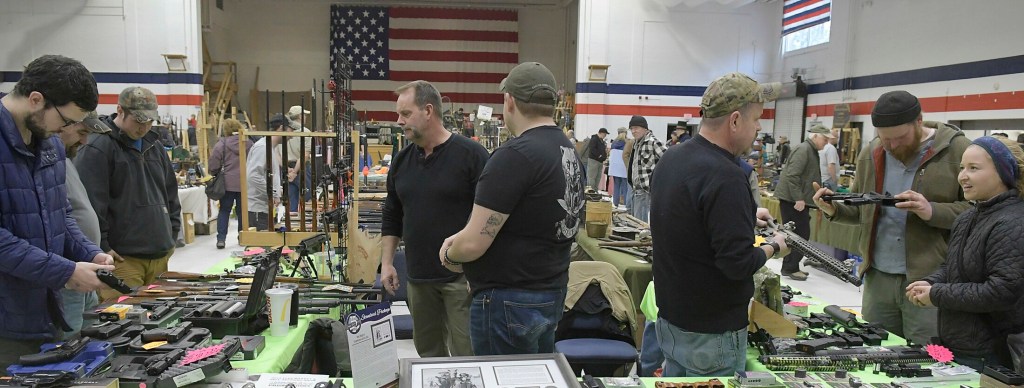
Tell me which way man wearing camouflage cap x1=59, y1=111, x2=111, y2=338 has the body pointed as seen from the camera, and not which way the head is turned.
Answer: to the viewer's right

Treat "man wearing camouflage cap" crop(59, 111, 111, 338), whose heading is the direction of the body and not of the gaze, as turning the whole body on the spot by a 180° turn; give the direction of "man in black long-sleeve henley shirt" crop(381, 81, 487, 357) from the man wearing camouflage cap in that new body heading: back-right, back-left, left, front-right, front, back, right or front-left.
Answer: back-left

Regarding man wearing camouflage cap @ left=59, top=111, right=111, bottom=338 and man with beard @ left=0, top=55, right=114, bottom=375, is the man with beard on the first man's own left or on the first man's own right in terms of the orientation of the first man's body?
on the first man's own right

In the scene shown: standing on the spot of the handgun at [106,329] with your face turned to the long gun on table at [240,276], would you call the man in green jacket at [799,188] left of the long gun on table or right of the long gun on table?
right

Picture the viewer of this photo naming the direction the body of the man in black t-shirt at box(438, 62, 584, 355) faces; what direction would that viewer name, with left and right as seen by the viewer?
facing away from the viewer and to the left of the viewer

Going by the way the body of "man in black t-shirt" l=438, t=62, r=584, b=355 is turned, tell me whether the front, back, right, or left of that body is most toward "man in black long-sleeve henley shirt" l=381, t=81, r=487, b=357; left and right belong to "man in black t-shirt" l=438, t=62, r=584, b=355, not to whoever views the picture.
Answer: front

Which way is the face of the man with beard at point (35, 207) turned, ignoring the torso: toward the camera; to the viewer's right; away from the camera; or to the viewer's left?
to the viewer's right
